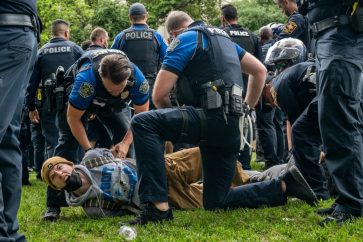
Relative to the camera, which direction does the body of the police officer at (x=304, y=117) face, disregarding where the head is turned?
to the viewer's left

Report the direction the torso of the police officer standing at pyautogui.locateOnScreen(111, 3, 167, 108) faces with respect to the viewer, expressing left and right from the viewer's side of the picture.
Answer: facing away from the viewer

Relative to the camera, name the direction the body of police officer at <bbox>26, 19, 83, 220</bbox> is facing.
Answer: away from the camera

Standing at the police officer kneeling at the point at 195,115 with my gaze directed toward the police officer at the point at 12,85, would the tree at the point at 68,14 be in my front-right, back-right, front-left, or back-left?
back-right

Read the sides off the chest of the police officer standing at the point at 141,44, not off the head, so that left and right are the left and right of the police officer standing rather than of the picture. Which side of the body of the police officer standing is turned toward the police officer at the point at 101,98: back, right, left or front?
back

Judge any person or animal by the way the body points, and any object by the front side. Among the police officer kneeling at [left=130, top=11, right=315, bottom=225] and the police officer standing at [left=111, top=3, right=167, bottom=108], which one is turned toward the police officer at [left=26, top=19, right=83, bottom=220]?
the police officer kneeling

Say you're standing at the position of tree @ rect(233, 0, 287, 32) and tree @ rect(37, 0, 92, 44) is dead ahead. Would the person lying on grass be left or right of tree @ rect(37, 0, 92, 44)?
left

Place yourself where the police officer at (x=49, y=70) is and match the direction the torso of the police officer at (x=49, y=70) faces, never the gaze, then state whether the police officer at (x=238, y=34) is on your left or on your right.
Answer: on your right
